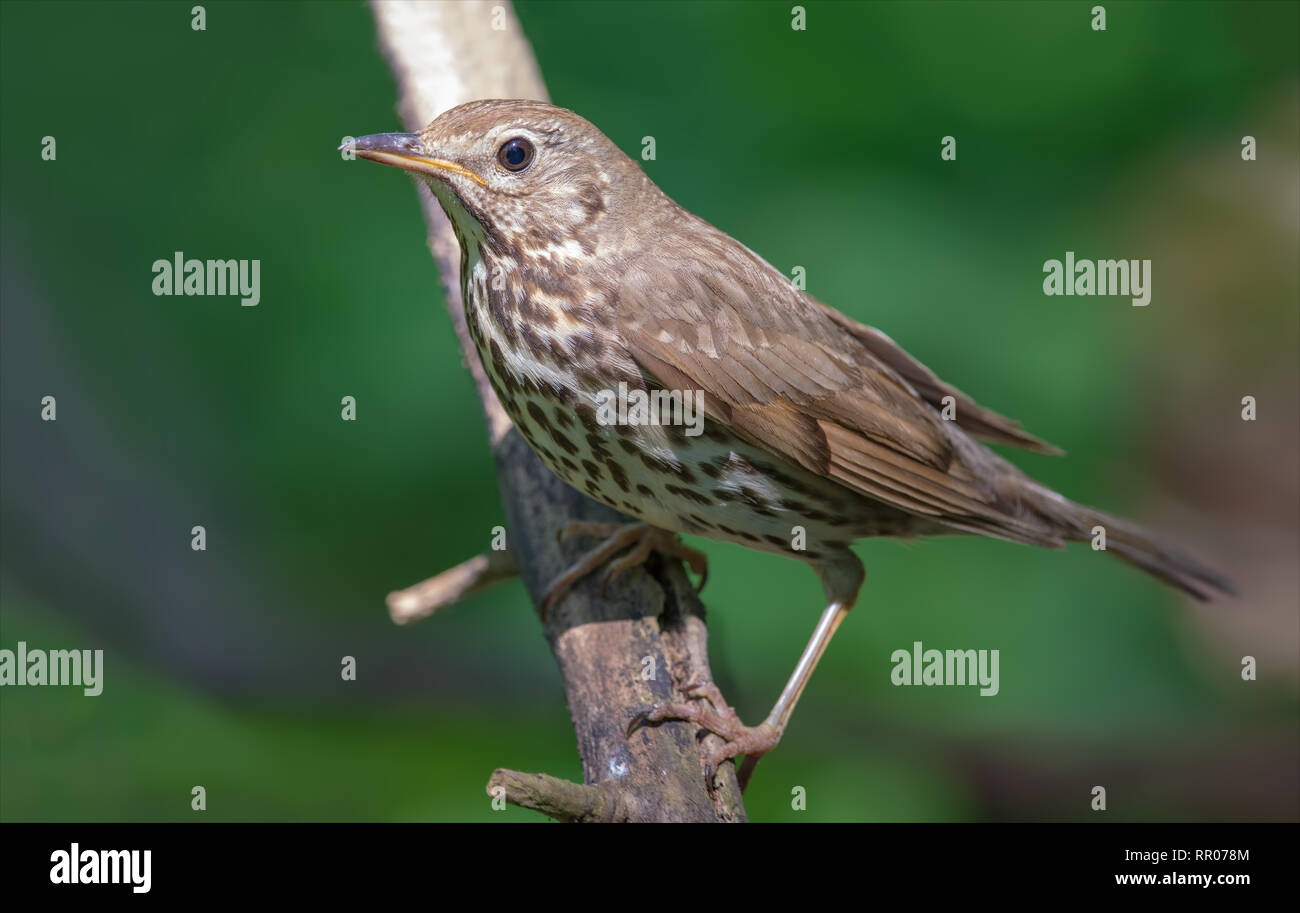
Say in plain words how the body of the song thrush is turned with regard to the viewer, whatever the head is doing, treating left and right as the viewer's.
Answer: facing to the left of the viewer
